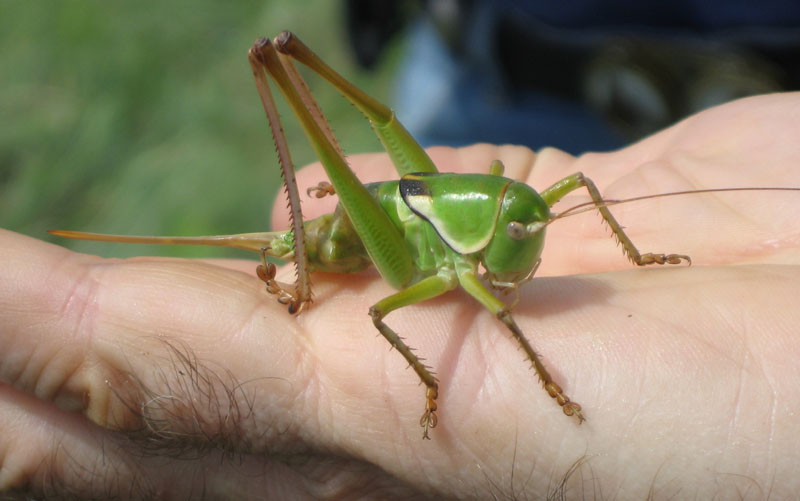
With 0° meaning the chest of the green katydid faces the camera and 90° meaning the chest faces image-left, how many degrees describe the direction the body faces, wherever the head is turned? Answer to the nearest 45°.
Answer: approximately 270°
